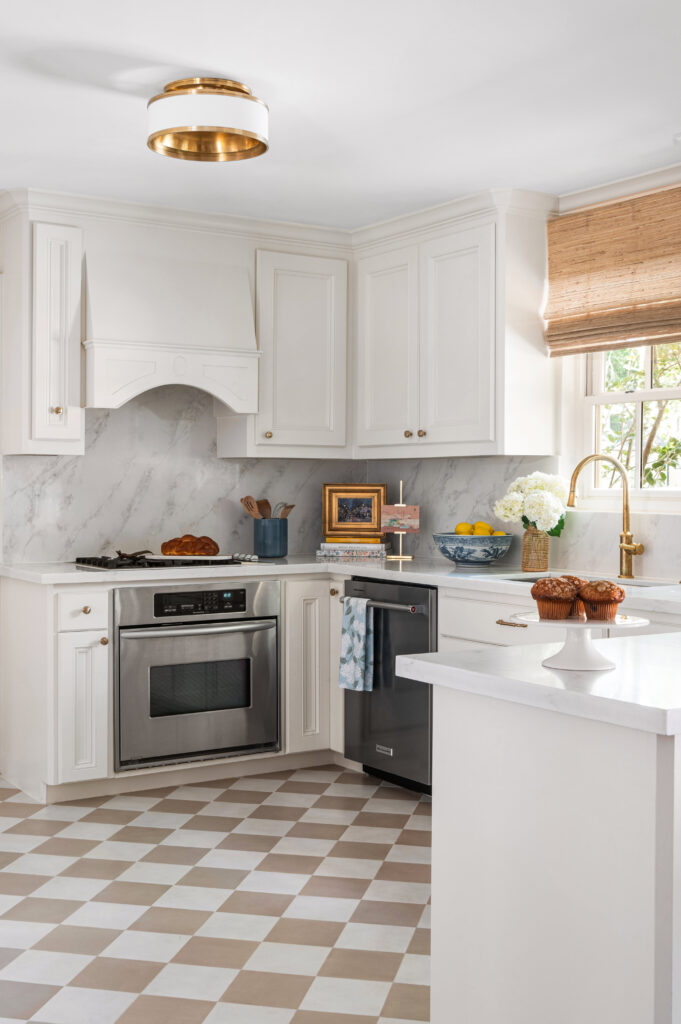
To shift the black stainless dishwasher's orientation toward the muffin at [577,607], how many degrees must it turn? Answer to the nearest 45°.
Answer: approximately 45° to its left

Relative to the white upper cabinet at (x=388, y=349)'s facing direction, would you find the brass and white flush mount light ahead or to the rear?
ahead

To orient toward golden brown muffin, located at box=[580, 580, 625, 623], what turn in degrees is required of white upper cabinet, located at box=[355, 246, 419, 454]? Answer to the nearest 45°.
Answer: approximately 45° to its left

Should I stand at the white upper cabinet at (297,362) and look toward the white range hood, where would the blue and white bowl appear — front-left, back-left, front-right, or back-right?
back-left

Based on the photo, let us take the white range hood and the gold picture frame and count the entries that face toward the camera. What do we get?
2

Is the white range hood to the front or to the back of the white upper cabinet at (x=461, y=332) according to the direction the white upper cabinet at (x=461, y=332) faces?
to the front

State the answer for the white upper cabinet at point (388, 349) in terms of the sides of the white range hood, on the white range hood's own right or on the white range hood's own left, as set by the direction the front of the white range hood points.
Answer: on the white range hood's own left
